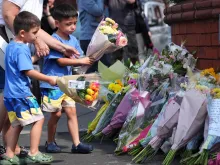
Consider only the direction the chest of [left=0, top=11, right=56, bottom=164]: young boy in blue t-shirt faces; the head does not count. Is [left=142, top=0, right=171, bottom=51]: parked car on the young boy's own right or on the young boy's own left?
on the young boy's own left

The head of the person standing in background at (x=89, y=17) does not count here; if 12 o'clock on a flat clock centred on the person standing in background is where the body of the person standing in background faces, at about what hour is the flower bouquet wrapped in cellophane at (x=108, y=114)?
The flower bouquet wrapped in cellophane is roughly at 12 o'clock from the person standing in background.

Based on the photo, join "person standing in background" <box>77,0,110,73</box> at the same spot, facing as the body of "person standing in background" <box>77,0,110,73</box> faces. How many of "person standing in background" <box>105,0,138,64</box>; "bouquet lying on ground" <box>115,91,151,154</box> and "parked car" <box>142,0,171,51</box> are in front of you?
1

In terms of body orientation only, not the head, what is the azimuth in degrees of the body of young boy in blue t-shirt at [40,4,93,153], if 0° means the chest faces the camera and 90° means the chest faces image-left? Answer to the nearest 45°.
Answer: approximately 315°

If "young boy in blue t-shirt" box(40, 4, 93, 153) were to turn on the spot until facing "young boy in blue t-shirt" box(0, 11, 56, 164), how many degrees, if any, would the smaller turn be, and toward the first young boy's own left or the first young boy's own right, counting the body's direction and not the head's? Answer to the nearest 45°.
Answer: approximately 90° to the first young boy's own right

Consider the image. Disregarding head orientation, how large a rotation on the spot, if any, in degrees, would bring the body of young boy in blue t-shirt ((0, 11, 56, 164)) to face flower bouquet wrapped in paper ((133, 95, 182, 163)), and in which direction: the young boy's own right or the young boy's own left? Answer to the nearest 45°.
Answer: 0° — they already face it

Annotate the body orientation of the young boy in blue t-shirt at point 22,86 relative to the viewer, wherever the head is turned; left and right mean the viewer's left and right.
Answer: facing to the right of the viewer

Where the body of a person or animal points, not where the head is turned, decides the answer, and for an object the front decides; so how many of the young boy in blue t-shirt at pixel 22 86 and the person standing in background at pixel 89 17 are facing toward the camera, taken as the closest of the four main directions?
1

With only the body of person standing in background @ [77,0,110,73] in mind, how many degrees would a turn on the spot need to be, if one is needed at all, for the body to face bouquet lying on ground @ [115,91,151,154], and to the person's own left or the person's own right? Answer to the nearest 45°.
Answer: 0° — they already face it
